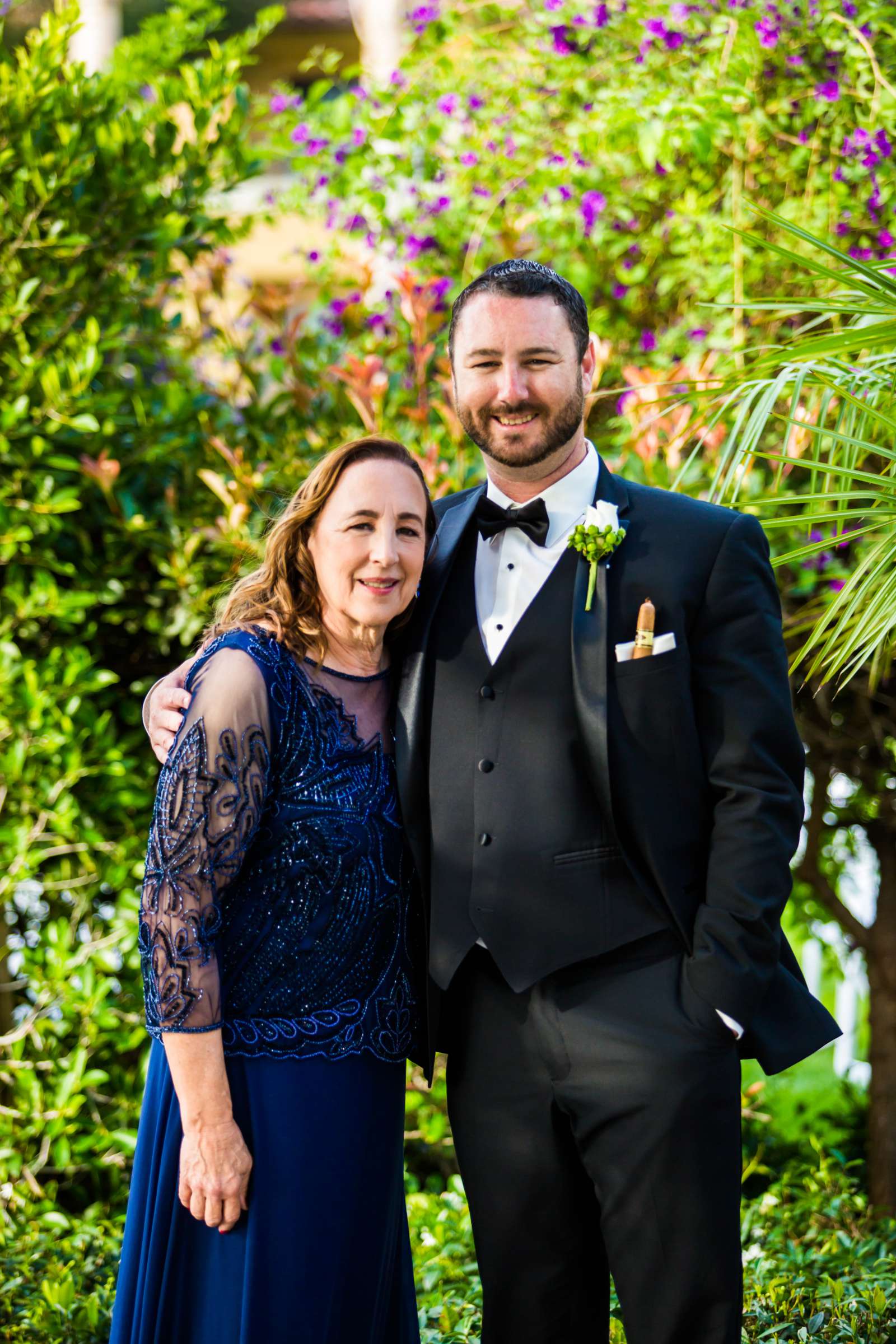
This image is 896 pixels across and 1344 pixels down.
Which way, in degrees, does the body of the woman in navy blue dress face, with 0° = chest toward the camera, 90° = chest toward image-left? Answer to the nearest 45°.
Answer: approximately 315°

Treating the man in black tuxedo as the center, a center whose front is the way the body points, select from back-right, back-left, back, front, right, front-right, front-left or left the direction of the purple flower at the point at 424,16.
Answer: back-right

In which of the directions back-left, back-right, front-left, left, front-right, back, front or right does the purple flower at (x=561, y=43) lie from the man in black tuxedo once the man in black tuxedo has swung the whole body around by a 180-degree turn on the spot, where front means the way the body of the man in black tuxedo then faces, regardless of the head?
front-left

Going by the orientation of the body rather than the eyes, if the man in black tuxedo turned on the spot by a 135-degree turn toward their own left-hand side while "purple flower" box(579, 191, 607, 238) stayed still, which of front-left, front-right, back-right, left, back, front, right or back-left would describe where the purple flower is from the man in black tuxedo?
left

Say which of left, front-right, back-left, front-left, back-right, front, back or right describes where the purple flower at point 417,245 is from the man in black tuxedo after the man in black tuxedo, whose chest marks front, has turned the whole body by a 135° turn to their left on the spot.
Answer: left

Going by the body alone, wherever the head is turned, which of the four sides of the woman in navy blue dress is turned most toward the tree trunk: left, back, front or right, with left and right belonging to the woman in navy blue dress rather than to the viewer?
left
